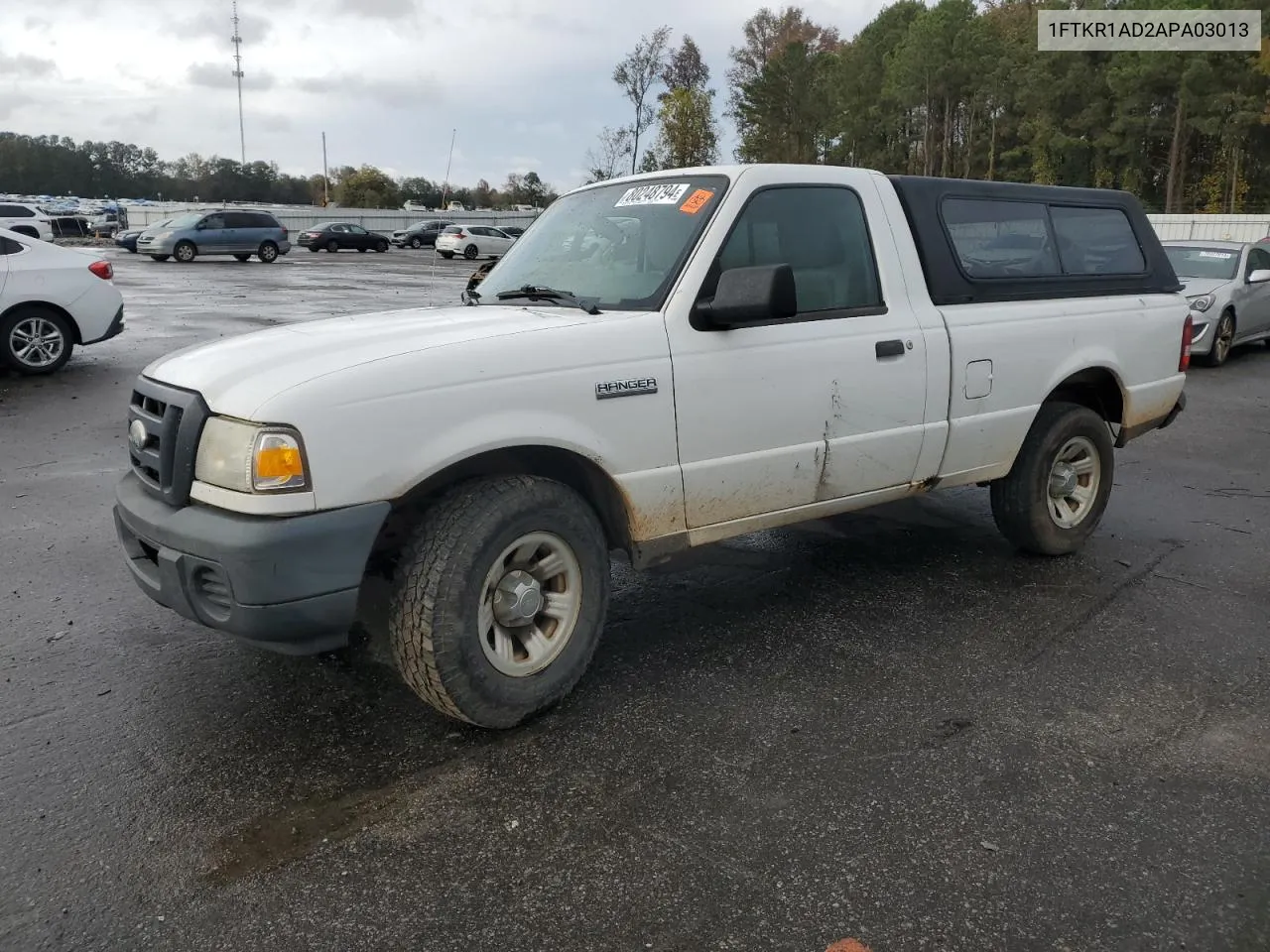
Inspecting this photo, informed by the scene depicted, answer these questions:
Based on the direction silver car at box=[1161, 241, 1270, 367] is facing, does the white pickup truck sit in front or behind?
in front

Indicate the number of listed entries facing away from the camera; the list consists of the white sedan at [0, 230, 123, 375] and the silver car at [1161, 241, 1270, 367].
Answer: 0

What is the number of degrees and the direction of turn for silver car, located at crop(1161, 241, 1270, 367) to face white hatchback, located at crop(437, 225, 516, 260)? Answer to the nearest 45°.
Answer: approximately 90° to its right

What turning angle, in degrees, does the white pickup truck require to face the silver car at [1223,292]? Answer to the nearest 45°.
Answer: approximately 180°

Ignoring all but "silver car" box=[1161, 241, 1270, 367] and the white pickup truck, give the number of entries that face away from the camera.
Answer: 0

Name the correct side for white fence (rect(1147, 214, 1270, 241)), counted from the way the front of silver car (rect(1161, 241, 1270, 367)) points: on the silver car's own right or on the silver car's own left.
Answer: on the silver car's own right

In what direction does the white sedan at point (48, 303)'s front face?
to the viewer's left

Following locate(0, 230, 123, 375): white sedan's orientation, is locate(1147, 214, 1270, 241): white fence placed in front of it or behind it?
behind

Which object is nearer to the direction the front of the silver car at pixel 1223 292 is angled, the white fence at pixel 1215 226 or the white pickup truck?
the white pickup truck
